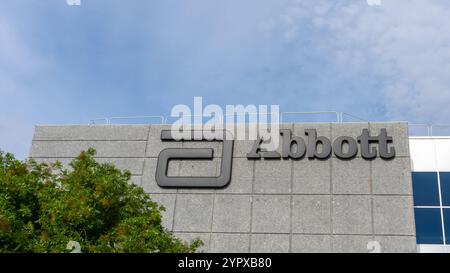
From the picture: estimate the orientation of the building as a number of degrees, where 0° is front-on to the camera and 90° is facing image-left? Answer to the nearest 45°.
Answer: approximately 0°

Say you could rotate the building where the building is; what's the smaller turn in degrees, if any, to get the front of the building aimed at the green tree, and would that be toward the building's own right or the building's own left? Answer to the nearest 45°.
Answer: approximately 45° to the building's own right
